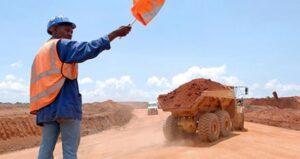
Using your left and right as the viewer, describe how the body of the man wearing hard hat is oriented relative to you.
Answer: facing away from the viewer and to the right of the viewer

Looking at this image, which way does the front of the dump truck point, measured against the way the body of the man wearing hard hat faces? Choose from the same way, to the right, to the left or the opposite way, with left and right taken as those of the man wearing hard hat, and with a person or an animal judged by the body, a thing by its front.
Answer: the same way

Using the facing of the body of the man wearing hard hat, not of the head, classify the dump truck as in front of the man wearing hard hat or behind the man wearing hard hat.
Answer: in front
